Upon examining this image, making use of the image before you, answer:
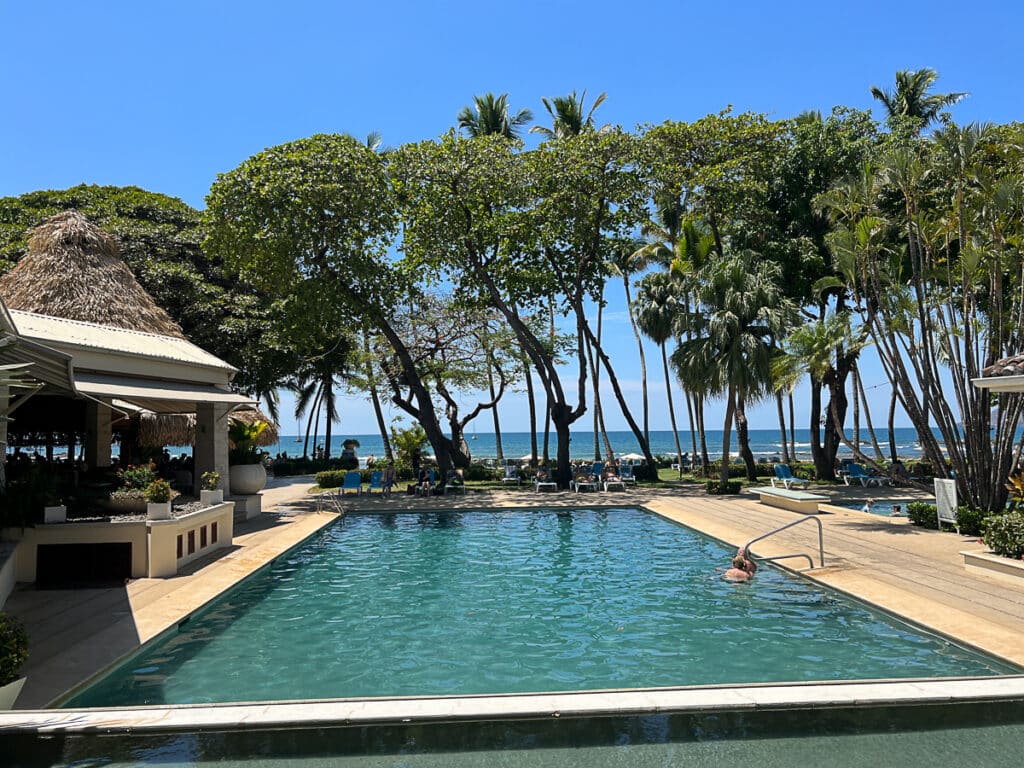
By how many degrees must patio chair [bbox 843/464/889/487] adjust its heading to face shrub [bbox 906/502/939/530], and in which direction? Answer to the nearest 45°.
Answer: approximately 90° to its right

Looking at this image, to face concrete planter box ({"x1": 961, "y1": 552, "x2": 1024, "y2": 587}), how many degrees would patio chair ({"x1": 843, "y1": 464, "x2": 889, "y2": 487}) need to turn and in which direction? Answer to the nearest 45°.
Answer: approximately 90° to its right
